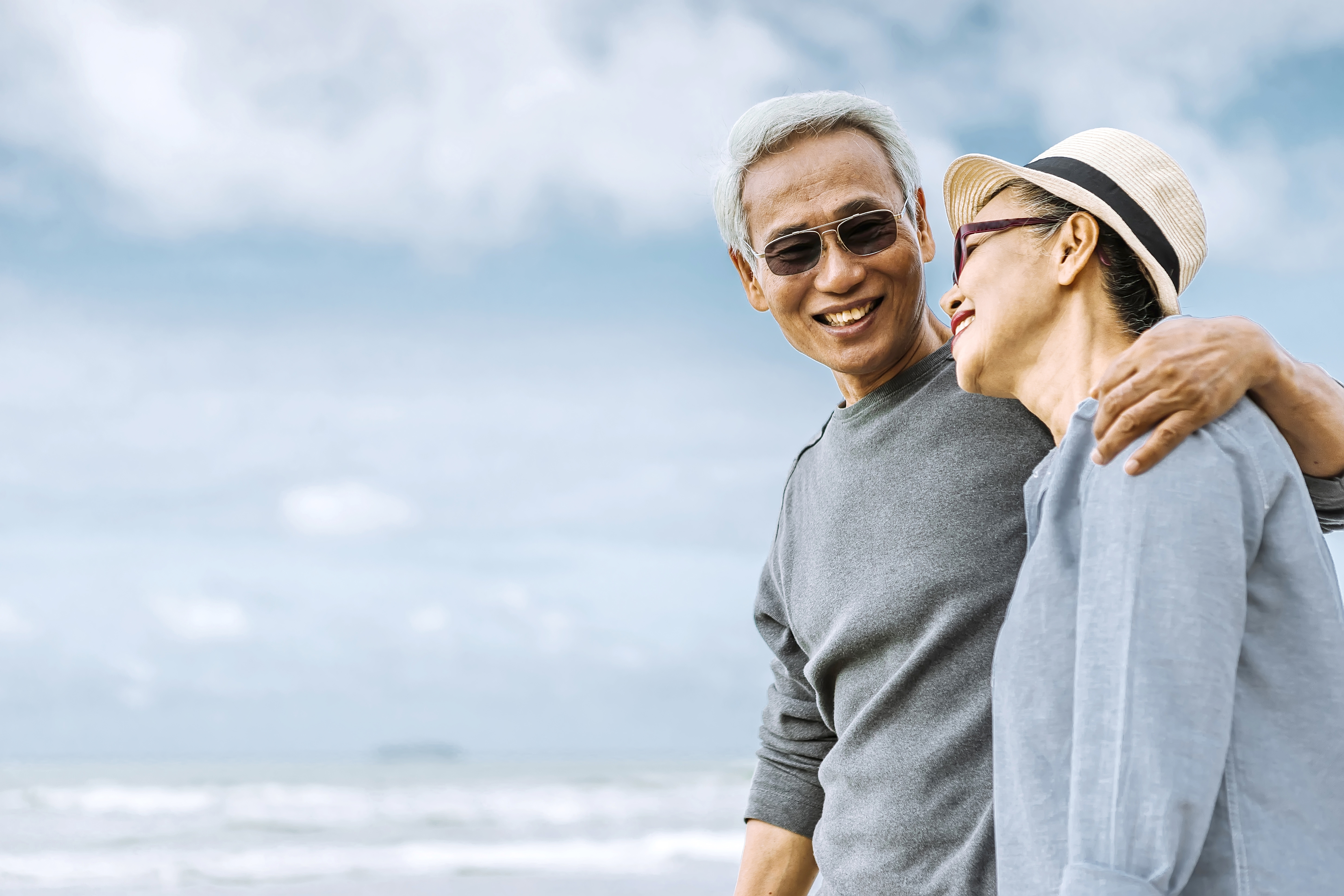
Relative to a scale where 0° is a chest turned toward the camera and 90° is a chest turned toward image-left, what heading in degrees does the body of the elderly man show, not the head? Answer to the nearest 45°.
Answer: approximately 45°

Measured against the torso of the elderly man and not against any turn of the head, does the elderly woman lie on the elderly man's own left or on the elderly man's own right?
on the elderly man's own left

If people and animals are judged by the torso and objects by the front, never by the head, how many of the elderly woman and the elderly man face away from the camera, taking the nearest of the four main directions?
0

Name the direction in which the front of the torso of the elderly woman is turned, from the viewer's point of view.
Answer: to the viewer's left

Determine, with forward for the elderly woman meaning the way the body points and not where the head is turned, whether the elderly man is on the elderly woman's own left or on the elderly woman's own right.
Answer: on the elderly woman's own right
